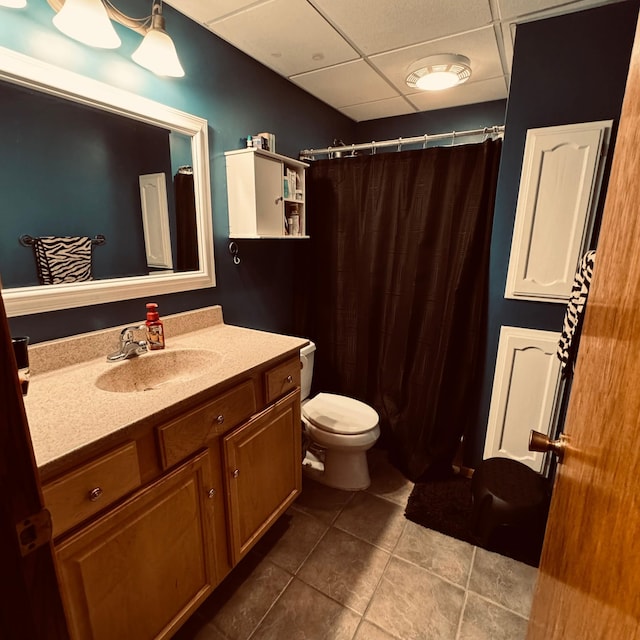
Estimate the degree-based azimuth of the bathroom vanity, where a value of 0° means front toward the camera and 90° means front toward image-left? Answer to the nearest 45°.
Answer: approximately 315°

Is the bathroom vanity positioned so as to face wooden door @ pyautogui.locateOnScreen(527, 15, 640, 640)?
yes

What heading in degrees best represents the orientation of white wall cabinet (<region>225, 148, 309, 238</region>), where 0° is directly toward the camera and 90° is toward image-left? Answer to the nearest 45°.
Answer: approximately 315°

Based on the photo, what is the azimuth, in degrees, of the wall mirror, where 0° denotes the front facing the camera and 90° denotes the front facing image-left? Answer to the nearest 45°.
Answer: approximately 315°

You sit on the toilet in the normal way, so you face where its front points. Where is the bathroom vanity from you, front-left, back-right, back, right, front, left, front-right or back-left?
right

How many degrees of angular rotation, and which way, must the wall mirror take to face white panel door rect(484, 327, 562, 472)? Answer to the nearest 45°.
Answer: approximately 45° to its left

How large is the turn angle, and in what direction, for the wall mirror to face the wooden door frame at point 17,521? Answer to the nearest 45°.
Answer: approximately 45° to its right
